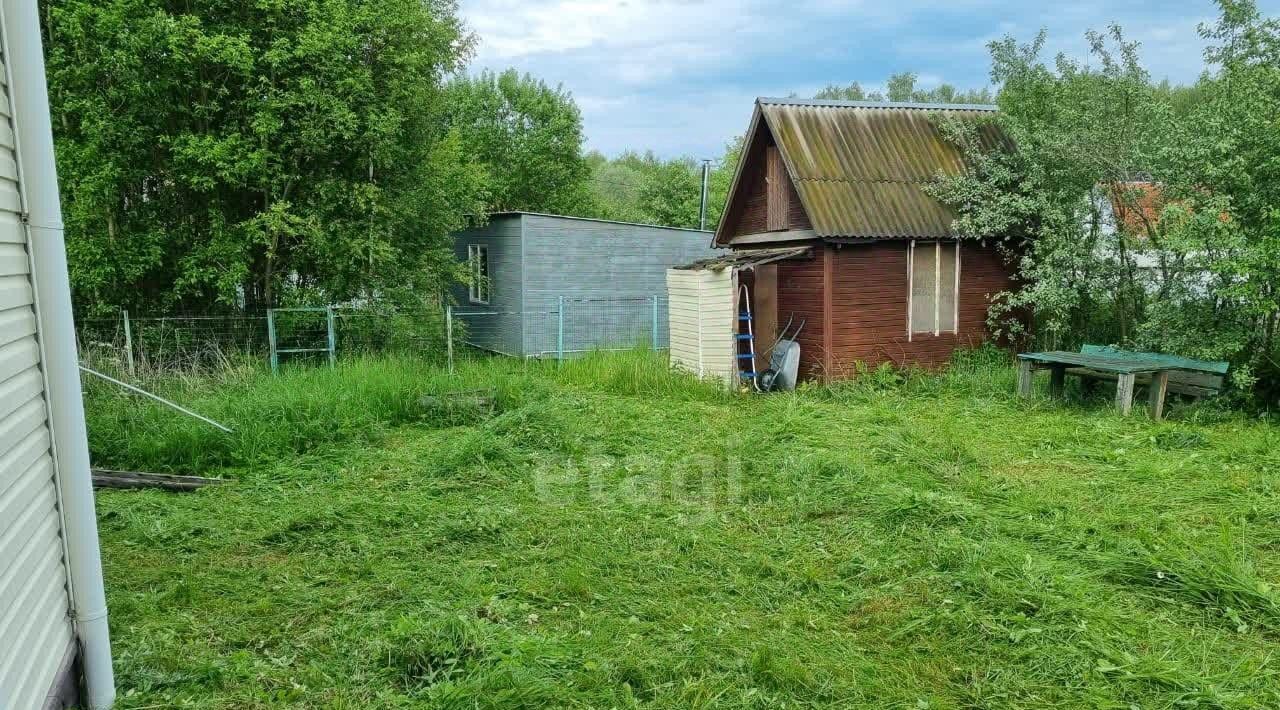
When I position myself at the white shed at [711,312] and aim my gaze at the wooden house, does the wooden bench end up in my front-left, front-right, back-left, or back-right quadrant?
front-right

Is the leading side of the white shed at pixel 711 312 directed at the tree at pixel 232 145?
no

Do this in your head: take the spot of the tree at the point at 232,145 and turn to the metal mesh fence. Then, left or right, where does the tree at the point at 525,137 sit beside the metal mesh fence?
left

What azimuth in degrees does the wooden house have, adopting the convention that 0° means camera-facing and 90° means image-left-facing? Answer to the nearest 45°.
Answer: approximately 45°

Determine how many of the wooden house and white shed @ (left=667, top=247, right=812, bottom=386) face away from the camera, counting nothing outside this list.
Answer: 0

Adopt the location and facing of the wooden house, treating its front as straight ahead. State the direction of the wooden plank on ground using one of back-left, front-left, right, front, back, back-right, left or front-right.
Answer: front

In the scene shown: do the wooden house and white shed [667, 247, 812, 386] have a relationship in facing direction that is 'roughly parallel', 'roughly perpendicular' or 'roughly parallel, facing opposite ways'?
roughly perpendicular

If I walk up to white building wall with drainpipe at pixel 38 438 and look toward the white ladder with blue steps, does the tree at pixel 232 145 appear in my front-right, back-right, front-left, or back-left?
front-left

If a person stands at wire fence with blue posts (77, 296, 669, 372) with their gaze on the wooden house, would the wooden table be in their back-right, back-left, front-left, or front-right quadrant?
front-right

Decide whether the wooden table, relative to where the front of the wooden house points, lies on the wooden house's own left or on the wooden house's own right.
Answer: on the wooden house's own left

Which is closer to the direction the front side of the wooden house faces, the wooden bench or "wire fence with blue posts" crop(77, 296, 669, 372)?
the wire fence with blue posts

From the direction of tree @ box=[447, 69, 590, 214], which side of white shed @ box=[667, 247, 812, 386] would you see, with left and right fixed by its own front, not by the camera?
back

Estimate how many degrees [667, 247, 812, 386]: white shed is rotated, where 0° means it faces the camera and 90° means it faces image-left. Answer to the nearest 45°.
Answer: approximately 315°

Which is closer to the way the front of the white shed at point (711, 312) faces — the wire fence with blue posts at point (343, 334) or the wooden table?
the wooden table
